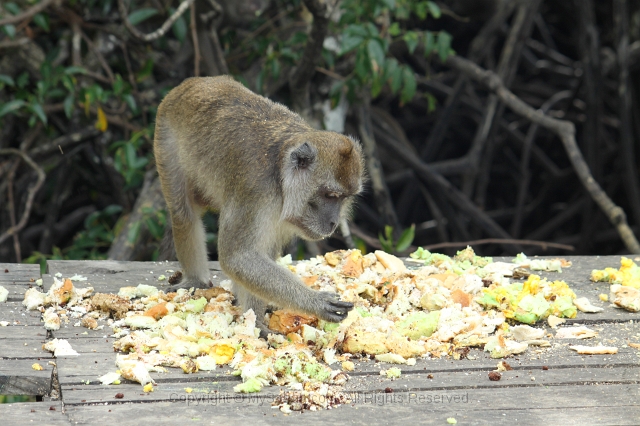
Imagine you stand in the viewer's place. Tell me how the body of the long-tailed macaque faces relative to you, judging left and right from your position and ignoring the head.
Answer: facing the viewer and to the right of the viewer

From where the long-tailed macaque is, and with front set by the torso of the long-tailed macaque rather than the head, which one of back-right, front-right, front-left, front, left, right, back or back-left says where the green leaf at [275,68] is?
back-left

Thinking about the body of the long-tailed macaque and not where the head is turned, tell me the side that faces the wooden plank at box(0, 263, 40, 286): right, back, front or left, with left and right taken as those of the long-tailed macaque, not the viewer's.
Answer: back

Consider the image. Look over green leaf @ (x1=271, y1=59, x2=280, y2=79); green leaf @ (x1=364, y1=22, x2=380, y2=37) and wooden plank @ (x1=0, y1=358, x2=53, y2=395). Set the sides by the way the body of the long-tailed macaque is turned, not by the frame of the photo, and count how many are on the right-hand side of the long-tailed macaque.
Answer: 1

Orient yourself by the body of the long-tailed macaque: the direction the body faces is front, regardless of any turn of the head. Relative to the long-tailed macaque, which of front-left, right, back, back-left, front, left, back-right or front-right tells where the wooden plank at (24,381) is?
right

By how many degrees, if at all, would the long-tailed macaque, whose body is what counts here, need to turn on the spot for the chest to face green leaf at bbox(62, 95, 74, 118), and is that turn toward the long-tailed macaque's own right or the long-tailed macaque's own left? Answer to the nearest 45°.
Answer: approximately 180°

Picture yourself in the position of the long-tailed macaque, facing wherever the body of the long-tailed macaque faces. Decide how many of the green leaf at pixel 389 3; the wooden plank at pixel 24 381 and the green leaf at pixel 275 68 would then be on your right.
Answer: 1

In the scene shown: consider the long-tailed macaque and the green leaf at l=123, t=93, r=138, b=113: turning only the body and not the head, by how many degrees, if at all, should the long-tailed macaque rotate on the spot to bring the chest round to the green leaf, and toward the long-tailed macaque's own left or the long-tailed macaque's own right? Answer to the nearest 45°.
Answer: approximately 135° to the long-tailed macaque's own left

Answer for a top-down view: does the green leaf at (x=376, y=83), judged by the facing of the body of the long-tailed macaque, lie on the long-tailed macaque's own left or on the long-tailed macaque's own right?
on the long-tailed macaque's own left

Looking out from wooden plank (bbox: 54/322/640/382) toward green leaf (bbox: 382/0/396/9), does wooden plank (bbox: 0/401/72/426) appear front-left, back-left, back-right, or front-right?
back-left

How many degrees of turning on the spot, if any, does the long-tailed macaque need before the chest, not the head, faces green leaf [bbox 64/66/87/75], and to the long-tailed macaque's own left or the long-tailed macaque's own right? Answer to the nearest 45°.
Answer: approximately 180°

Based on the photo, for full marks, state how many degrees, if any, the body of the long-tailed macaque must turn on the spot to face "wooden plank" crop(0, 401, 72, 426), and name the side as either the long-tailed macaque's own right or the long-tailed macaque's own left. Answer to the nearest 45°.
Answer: approximately 90° to the long-tailed macaque's own right
